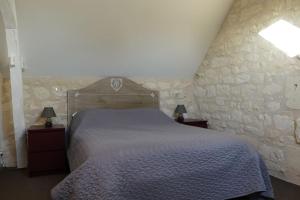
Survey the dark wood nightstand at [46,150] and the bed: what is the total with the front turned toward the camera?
2

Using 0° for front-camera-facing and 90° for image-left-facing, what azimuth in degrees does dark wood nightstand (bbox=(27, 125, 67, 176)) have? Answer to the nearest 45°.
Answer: approximately 0°

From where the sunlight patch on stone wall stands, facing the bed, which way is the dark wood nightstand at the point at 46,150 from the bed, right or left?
right

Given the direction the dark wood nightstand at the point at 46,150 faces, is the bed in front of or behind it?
in front

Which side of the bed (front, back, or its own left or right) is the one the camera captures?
front

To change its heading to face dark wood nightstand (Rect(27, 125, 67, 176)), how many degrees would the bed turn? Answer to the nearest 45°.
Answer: approximately 135° to its right

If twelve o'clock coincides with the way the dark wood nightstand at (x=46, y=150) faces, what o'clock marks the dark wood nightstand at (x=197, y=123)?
the dark wood nightstand at (x=197, y=123) is roughly at 9 o'clock from the dark wood nightstand at (x=46, y=150).

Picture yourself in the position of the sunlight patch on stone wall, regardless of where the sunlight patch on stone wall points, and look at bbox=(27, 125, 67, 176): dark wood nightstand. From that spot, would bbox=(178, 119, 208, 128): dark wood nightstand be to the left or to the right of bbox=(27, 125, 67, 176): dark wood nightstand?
right
